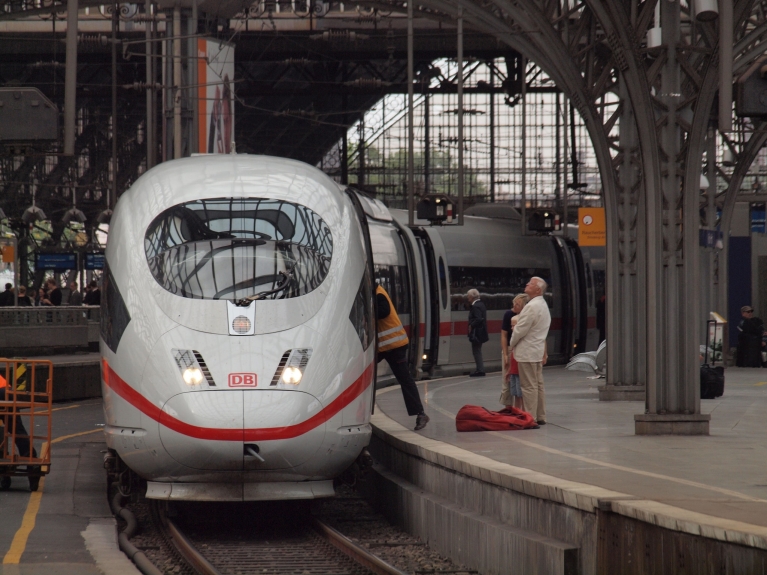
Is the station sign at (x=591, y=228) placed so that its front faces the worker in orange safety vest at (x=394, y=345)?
yes

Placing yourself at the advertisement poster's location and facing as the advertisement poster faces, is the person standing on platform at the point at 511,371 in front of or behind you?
in front

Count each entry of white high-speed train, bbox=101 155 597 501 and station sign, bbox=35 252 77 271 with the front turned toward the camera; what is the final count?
2

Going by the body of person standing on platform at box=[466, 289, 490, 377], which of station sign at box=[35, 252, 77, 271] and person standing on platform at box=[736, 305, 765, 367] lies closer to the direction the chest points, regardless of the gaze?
the station sign

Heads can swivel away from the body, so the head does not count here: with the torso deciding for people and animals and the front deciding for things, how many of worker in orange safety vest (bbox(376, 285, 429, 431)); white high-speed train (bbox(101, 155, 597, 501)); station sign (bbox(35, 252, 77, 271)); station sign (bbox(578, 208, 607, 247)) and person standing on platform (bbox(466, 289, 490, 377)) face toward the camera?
3

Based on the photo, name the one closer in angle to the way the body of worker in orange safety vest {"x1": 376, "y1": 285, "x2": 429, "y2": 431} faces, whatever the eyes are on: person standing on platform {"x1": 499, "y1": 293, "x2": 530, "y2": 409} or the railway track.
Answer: the railway track

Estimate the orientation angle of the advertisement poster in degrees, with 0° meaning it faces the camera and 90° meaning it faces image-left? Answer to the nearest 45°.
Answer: approximately 315°

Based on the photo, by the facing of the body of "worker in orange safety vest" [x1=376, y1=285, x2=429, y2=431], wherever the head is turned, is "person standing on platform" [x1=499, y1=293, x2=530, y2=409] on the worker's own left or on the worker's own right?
on the worker's own right

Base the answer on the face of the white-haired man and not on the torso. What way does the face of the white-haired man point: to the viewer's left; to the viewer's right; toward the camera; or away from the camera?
to the viewer's left

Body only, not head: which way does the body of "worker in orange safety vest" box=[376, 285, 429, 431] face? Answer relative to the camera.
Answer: to the viewer's left

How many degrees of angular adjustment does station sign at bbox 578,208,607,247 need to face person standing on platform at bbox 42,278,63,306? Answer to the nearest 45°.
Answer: approximately 90° to its right

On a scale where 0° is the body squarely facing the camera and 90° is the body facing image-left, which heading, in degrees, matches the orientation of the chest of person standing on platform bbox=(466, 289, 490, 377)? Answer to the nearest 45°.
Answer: approximately 90°

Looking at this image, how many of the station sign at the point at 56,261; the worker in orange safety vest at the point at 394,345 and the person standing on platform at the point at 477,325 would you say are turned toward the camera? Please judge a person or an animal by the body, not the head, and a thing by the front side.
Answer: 1

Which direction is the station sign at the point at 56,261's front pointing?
toward the camera

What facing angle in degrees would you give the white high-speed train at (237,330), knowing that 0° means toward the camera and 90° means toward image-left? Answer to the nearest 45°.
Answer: approximately 0°
